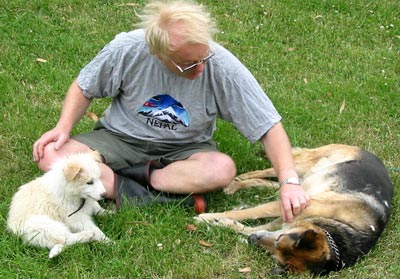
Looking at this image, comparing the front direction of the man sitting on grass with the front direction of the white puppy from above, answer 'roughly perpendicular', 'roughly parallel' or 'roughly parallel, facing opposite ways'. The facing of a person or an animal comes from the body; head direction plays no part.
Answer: roughly perpendicular

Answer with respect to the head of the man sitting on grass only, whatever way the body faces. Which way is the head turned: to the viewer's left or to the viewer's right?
to the viewer's right

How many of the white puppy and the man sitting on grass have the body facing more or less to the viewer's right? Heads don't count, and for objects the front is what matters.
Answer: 1

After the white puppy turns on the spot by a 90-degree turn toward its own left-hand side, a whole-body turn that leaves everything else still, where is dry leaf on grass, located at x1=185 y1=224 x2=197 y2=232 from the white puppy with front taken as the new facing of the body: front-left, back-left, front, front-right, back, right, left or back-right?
right

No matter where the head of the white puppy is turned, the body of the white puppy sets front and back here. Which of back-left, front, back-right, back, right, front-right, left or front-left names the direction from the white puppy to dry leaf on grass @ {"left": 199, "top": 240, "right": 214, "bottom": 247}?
front

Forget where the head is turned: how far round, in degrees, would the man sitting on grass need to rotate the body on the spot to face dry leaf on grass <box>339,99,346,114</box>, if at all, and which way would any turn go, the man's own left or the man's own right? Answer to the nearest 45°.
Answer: approximately 135° to the man's own left

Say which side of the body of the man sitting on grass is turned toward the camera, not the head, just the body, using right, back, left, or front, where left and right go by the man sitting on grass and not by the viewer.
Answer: front

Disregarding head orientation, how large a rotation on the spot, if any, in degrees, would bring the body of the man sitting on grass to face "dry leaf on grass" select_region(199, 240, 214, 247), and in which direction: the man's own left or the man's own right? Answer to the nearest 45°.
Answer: approximately 45° to the man's own left

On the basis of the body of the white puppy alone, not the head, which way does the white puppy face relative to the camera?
to the viewer's right

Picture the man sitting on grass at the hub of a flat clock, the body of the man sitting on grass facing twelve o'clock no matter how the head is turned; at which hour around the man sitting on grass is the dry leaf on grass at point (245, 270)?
The dry leaf on grass is roughly at 11 o'clock from the man sitting on grass.

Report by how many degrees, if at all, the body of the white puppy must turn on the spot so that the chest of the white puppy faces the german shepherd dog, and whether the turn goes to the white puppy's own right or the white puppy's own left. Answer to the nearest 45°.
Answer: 0° — it already faces it
